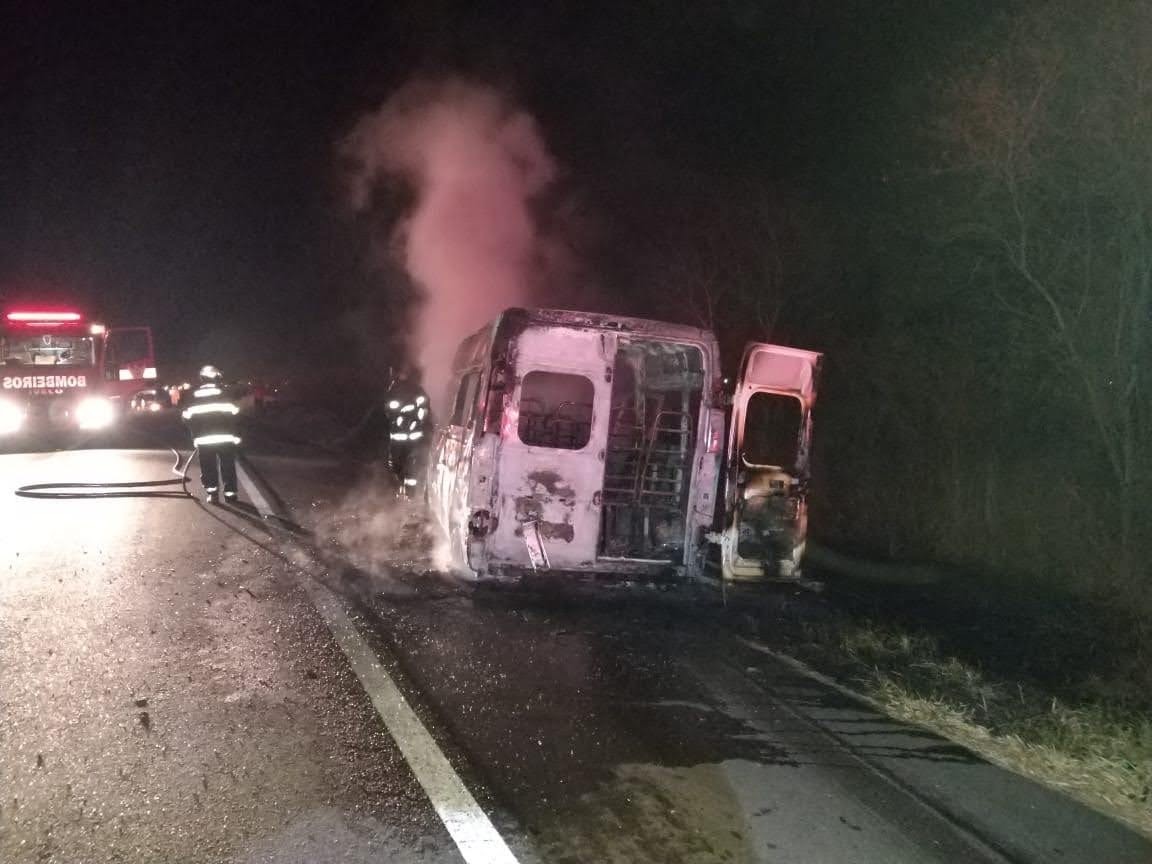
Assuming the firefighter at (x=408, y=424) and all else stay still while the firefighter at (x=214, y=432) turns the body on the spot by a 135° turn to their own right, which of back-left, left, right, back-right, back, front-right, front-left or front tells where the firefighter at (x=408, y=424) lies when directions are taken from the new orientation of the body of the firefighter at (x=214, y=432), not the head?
front-left

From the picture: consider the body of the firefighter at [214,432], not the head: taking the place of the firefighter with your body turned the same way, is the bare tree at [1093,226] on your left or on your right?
on your right

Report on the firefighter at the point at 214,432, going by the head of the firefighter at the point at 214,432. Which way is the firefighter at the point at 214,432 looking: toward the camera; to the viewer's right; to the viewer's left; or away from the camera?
away from the camera

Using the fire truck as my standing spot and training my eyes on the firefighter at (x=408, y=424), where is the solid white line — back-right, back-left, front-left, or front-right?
front-right

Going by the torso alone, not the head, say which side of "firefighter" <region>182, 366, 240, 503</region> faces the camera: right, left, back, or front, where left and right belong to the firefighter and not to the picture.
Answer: back
